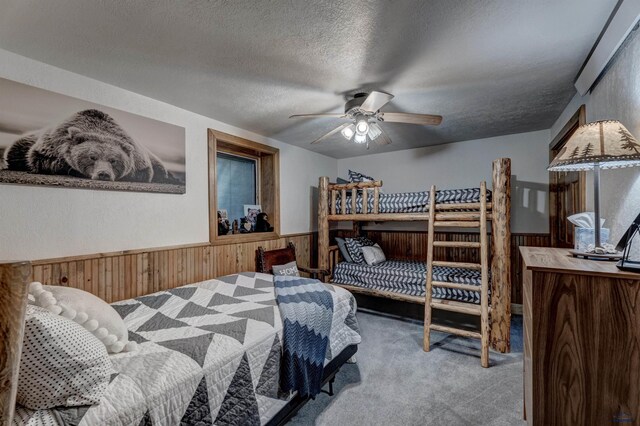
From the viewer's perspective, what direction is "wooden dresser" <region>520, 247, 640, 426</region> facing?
to the viewer's left

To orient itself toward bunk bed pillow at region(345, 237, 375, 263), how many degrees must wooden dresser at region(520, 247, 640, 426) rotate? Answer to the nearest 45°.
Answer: approximately 45° to its right

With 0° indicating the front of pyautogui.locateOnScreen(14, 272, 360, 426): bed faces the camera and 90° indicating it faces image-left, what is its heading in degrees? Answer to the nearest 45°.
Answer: approximately 225°

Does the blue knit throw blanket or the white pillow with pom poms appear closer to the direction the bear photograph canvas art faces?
the blue knit throw blanket

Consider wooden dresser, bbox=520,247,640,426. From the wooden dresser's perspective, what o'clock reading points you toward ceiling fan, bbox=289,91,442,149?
The ceiling fan is roughly at 1 o'clock from the wooden dresser.

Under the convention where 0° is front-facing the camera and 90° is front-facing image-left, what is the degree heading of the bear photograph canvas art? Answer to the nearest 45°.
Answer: approximately 315°

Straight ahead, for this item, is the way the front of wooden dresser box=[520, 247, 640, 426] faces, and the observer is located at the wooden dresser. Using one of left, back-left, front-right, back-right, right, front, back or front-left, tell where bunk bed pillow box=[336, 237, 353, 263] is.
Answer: front-right

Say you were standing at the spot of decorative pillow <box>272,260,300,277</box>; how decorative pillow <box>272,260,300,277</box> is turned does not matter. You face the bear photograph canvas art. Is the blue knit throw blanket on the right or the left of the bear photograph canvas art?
left
